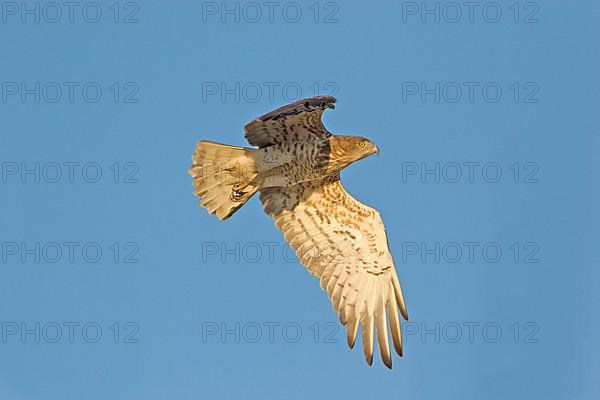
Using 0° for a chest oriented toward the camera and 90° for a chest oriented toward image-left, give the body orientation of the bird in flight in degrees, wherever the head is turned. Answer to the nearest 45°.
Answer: approximately 270°
